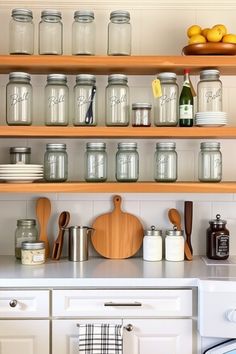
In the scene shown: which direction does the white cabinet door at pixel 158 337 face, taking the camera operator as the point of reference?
facing the viewer

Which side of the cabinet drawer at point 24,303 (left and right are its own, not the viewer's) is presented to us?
front

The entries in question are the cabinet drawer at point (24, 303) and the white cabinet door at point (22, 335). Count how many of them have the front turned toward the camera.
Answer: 2

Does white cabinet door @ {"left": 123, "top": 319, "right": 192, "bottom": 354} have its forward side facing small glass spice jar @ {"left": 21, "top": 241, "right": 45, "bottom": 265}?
no

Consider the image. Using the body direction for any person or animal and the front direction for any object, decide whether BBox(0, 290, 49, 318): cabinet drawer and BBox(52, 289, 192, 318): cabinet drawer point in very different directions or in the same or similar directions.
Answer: same or similar directions

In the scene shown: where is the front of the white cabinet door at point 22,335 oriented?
toward the camera

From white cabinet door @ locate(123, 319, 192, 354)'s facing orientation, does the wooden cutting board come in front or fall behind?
behind

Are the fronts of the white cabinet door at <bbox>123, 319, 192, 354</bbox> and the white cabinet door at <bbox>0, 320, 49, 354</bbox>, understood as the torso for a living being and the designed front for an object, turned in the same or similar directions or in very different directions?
same or similar directions

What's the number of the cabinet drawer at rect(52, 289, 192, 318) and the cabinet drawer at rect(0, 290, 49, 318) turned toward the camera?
2

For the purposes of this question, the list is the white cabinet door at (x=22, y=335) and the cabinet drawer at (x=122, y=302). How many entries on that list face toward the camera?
2
